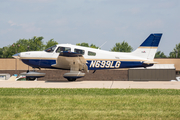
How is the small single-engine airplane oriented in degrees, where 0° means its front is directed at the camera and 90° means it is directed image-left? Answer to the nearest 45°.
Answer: approximately 90°
